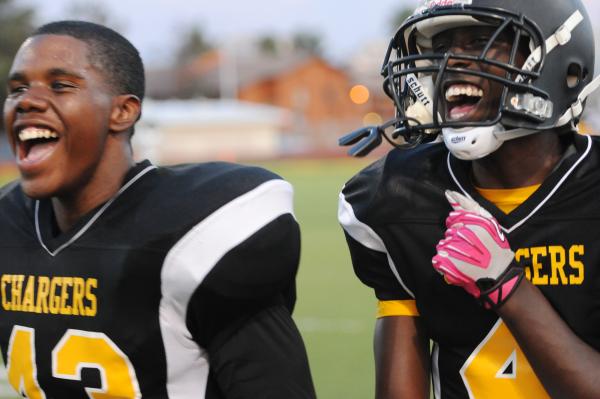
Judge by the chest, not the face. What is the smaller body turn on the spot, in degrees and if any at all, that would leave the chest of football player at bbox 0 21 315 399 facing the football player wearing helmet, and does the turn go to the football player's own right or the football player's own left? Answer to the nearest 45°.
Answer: approximately 135° to the football player's own left

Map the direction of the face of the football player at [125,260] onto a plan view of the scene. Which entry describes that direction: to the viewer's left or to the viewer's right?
to the viewer's left

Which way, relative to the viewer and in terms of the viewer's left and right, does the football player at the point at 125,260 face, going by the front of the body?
facing the viewer and to the left of the viewer

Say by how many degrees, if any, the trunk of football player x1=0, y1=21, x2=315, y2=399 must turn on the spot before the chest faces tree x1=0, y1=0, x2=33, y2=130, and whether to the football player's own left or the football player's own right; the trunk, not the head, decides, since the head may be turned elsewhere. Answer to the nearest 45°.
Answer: approximately 135° to the football player's own right
